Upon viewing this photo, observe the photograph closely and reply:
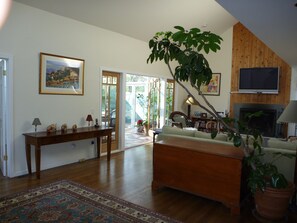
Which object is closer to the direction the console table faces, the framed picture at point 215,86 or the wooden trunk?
the wooden trunk

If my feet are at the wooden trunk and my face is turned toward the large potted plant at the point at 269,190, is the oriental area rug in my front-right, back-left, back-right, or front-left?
back-right

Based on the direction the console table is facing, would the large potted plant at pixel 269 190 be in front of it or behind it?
in front

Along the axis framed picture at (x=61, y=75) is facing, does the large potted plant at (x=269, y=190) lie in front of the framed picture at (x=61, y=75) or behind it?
in front

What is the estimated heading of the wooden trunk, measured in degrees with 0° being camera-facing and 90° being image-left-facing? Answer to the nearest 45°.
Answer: approximately 45°

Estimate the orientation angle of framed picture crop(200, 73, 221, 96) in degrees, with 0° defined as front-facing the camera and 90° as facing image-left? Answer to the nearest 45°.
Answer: approximately 0°

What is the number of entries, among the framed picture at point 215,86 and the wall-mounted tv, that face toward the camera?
2

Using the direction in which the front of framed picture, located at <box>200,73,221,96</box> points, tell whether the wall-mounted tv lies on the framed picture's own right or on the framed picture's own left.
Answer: on the framed picture's own left

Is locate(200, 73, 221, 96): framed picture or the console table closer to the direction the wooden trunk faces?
the console table

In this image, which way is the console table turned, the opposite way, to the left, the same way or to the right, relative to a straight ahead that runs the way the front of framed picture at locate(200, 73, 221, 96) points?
to the left

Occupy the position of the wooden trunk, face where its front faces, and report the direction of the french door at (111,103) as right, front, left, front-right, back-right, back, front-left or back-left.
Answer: right
